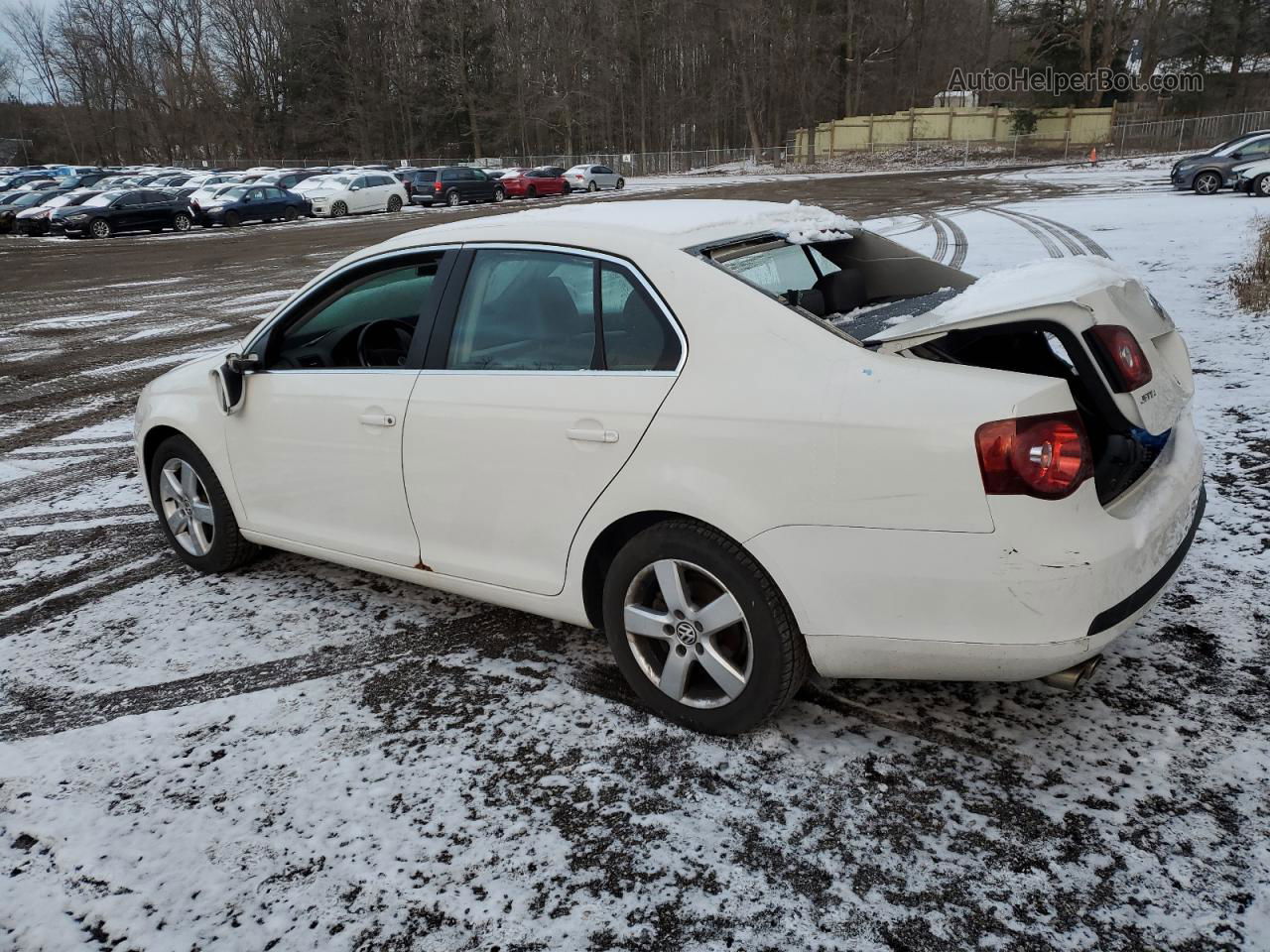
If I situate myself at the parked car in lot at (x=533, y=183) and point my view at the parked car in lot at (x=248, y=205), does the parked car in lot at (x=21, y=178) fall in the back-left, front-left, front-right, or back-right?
front-right

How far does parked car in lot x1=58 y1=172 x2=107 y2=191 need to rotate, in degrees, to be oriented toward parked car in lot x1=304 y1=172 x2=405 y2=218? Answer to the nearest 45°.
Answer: approximately 90° to its left

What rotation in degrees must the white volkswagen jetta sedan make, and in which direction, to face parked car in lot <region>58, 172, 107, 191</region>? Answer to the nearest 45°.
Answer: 0° — it already faces it

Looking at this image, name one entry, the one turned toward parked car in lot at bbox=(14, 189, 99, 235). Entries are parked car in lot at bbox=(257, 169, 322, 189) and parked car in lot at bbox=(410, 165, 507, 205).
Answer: parked car in lot at bbox=(257, 169, 322, 189)

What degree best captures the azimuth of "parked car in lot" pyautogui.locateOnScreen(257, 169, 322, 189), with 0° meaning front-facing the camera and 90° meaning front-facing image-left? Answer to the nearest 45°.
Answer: approximately 45°

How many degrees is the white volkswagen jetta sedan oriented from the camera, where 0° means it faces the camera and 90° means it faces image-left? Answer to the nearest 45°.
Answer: approximately 135°

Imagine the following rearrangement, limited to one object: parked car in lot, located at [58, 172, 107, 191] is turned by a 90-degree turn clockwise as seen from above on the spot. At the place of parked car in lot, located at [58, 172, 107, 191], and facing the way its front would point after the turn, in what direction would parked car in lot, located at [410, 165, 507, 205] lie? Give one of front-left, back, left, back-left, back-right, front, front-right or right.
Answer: back

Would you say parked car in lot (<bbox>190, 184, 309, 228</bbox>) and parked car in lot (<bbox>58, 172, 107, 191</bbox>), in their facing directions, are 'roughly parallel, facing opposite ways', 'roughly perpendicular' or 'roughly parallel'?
roughly parallel

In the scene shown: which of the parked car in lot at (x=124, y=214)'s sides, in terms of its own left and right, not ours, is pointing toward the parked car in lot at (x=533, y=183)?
back

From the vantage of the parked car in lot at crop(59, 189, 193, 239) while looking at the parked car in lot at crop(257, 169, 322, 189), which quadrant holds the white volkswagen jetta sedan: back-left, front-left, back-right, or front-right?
back-right

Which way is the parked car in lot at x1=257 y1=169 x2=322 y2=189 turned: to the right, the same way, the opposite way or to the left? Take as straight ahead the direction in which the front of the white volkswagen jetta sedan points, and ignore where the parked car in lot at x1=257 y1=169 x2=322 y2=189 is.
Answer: to the left

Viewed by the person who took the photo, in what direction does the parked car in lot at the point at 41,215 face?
facing the viewer and to the left of the viewer

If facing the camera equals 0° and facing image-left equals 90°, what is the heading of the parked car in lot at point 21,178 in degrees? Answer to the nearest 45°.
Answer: approximately 45°

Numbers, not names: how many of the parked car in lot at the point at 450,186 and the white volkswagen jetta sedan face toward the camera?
0
